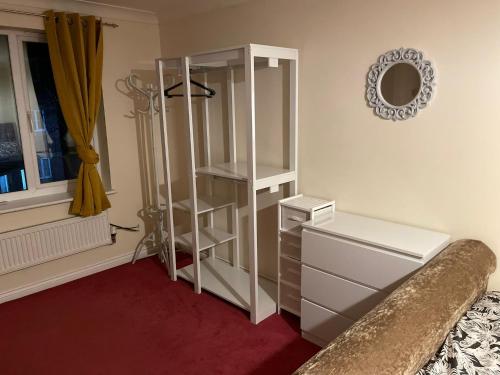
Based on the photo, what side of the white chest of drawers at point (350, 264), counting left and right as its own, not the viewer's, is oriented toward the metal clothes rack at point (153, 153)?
right

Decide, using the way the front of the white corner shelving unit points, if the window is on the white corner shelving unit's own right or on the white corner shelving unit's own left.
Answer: on the white corner shelving unit's own right

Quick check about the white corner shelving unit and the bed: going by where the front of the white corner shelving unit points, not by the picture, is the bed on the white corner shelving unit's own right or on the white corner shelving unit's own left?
on the white corner shelving unit's own left

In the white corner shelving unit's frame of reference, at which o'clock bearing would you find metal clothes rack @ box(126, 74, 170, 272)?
The metal clothes rack is roughly at 3 o'clock from the white corner shelving unit.

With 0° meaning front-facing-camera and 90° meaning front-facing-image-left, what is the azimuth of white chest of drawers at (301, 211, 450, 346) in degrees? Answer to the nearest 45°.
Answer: approximately 45°

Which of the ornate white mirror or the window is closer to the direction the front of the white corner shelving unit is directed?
the window
